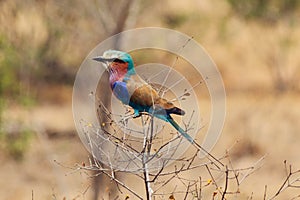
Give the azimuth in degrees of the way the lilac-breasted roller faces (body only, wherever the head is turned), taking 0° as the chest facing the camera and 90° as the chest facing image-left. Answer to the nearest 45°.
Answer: approximately 90°
